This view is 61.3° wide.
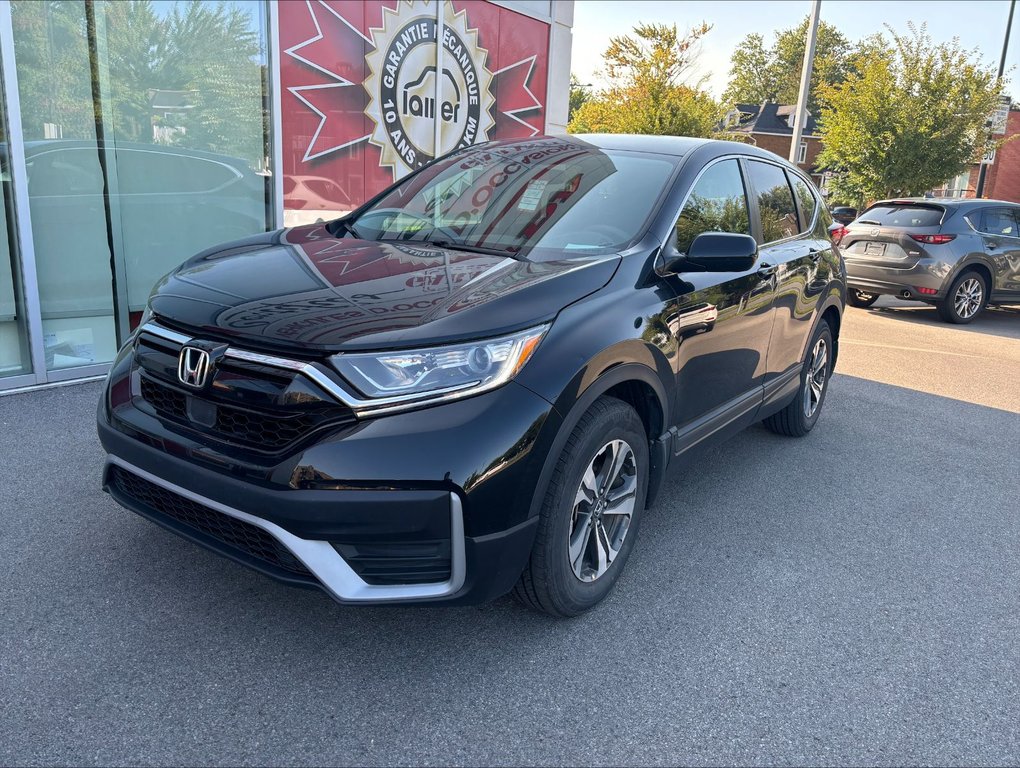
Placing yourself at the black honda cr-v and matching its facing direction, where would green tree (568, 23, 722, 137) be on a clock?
The green tree is roughly at 5 o'clock from the black honda cr-v.

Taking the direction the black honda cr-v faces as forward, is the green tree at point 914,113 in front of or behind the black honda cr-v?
behind

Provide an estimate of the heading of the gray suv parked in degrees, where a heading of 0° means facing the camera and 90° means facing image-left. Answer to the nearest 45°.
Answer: approximately 225°

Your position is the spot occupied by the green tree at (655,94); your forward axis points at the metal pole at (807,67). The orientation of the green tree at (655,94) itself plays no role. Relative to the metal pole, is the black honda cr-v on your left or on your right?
right

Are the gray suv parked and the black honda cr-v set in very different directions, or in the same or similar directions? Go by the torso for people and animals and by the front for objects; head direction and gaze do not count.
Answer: very different directions

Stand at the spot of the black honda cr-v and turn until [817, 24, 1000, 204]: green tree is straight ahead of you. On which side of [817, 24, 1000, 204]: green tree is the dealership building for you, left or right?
left

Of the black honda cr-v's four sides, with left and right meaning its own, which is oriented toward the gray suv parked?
back

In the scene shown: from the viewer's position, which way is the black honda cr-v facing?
facing the viewer and to the left of the viewer

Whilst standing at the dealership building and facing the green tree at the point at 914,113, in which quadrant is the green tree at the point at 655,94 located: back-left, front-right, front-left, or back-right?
front-left

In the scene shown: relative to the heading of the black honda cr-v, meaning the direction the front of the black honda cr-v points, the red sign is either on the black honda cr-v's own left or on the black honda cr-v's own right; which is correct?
on the black honda cr-v's own right

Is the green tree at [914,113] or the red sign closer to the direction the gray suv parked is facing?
the green tree

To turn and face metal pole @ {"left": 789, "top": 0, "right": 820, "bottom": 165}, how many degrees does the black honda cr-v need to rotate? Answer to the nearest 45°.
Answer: approximately 180°

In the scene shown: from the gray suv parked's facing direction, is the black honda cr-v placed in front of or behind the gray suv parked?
behind

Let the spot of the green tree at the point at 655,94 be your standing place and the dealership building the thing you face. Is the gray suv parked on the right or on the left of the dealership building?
left
